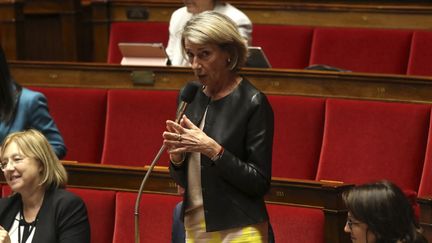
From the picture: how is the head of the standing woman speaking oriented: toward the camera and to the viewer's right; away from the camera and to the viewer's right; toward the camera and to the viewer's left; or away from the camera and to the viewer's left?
toward the camera and to the viewer's left

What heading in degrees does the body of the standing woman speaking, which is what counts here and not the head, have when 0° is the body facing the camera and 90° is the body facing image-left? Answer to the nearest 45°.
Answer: approximately 45°

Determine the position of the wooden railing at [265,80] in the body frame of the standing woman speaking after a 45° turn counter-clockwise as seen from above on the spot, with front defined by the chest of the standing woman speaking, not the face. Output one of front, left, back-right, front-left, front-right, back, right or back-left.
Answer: back
